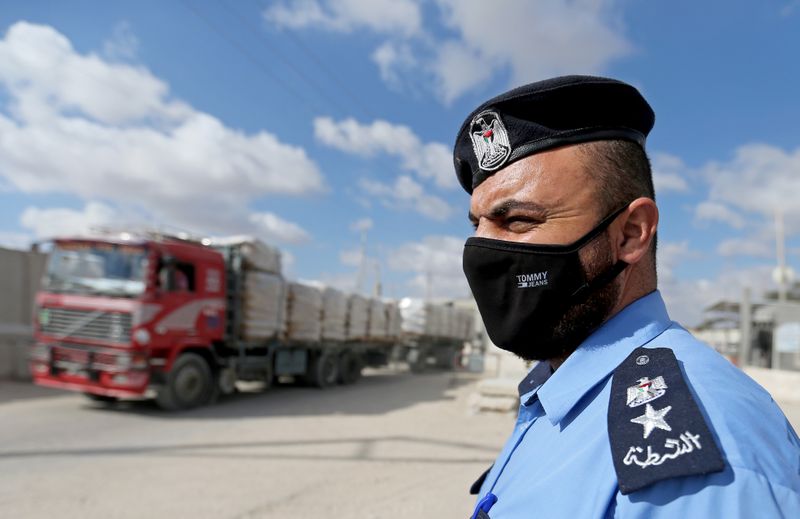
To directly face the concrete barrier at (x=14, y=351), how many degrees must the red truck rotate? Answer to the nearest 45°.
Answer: approximately 90° to its right

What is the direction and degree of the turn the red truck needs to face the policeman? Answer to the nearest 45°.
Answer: approximately 45° to its left

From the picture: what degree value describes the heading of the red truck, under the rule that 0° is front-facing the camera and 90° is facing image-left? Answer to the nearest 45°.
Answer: approximately 45°

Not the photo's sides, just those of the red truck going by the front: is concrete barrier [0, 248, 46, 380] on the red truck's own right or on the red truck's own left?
on the red truck's own right

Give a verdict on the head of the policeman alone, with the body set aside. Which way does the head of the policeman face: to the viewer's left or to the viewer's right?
to the viewer's left

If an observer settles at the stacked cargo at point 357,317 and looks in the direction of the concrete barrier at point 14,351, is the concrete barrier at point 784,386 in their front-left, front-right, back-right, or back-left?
back-left

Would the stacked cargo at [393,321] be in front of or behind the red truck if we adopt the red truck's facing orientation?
behind

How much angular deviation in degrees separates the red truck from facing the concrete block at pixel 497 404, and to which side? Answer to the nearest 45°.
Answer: approximately 135° to its left

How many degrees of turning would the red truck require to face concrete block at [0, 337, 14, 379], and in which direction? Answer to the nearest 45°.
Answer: approximately 90° to its right

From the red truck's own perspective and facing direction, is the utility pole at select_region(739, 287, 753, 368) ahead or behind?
behind
